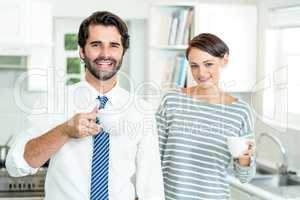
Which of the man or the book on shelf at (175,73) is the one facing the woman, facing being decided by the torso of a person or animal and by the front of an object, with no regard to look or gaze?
the book on shelf

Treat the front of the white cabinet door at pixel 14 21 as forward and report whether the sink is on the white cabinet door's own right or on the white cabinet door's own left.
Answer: on the white cabinet door's own left
